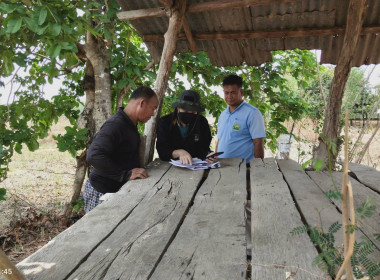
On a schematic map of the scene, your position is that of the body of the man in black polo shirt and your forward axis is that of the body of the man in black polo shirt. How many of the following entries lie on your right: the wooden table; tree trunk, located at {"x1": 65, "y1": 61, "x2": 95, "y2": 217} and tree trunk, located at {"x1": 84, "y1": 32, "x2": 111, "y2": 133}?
1

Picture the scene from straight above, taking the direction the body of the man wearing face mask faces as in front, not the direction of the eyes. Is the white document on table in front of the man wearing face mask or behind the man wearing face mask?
in front

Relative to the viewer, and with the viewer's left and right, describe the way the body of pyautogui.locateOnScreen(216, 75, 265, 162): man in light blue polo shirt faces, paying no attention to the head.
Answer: facing the viewer and to the left of the viewer

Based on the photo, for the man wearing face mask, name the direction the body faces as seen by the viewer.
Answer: toward the camera

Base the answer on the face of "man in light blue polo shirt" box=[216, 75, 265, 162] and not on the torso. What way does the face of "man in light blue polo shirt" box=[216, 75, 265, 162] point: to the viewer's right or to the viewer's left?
to the viewer's left

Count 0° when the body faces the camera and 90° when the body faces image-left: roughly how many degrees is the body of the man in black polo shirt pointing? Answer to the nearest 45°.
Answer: approximately 270°

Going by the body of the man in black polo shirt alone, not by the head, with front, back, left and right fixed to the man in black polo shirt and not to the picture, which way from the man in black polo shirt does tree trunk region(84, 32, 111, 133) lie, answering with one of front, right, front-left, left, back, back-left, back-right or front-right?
left

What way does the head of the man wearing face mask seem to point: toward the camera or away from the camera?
toward the camera

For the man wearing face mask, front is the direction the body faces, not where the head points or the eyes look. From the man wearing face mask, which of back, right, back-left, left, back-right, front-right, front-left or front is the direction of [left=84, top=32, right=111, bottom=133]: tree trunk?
back-right

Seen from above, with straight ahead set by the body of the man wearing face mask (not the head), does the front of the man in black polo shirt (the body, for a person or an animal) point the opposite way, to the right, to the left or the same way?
to the left

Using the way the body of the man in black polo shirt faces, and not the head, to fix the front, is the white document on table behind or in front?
in front

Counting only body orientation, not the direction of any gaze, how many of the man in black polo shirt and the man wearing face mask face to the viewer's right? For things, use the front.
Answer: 1

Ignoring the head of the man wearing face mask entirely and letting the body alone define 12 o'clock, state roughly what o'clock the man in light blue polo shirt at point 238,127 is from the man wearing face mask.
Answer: The man in light blue polo shirt is roughly at 8 o'clock from the man wearing face mask.
